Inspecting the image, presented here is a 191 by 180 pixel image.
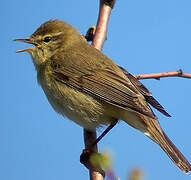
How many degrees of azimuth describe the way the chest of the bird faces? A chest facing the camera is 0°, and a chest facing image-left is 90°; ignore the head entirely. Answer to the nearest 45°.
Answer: approximately 90°
